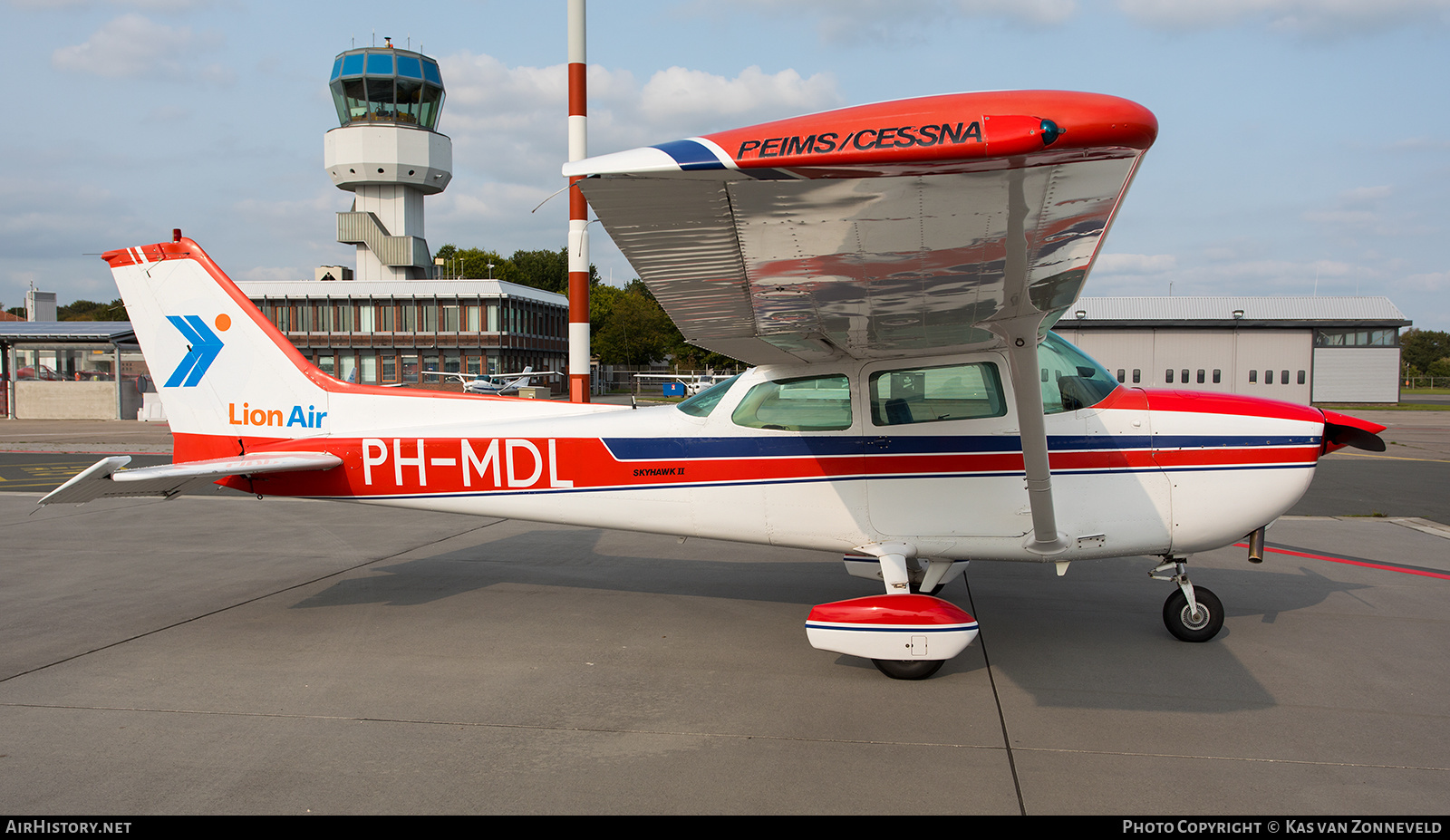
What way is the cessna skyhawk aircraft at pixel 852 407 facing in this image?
to the viewer's right

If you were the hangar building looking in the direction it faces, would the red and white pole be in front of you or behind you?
in front

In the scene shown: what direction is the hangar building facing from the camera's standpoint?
toward the camera

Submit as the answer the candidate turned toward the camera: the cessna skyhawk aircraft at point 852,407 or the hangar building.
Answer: the hangar building

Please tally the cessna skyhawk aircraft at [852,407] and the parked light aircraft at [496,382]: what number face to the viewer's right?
1

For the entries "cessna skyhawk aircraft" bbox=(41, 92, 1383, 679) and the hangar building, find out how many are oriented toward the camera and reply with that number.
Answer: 1

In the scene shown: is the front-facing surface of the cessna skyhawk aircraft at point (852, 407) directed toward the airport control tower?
no

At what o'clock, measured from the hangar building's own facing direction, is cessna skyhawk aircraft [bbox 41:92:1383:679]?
The cessna skyhawk aircraft is roughly at 12 o'clock from the hangar building.

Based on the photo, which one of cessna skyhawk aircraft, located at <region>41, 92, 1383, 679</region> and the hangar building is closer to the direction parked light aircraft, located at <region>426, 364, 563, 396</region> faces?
the cessna skyhawk aircraft

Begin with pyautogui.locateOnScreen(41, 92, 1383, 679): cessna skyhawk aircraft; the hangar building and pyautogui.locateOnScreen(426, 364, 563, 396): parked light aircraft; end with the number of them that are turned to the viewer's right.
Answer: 1

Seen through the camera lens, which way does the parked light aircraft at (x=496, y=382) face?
facing the viewer and to the left of the viewer
